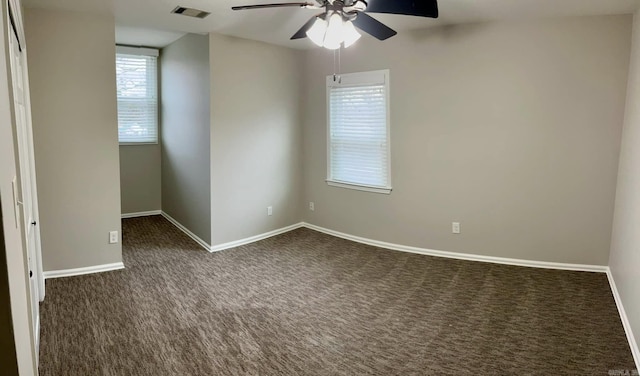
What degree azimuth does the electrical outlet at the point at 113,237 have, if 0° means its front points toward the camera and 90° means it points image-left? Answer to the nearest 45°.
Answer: approximately 0°
